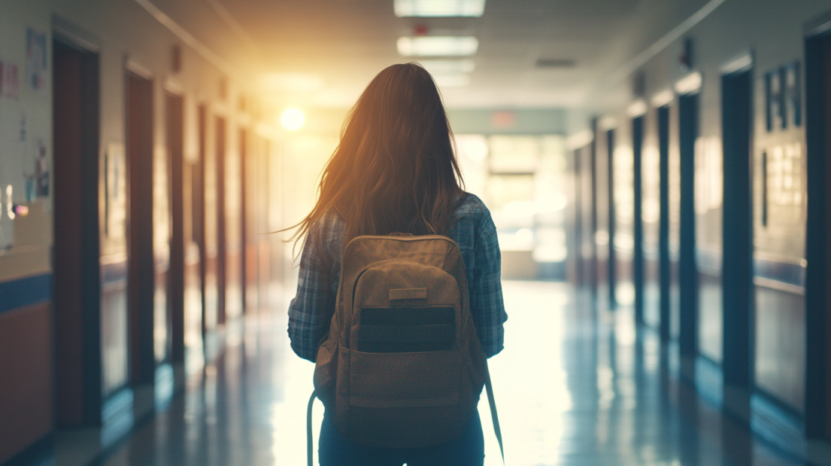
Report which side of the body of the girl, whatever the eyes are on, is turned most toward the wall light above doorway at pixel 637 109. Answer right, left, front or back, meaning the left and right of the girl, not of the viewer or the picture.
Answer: front

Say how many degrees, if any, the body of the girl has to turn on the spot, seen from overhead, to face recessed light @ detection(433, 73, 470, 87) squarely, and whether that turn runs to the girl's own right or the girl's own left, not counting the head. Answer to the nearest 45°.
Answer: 0° — they already face it

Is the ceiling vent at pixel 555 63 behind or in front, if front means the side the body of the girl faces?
in front

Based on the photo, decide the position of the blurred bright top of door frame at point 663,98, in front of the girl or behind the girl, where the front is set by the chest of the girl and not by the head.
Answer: in front

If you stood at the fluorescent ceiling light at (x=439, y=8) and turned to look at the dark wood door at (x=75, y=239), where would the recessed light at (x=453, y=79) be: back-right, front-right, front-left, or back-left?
back-right

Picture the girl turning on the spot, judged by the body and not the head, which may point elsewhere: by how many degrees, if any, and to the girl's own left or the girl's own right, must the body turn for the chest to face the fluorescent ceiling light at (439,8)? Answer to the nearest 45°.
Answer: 0° — they already face it

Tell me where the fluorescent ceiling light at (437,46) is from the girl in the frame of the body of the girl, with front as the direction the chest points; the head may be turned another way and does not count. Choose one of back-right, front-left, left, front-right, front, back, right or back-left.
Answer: front

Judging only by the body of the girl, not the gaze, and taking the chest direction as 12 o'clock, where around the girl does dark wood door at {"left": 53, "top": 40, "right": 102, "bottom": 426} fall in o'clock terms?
The dark wood door is roughly at 11 o'clock from the girl.

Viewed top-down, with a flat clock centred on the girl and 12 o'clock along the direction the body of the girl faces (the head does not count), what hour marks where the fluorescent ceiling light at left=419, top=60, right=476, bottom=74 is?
The fluorescent ceiling light is roughly at 12 o'clock from the girl.

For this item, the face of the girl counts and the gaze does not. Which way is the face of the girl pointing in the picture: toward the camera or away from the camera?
away from the camera

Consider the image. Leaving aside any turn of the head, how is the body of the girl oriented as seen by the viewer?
away from the camera
